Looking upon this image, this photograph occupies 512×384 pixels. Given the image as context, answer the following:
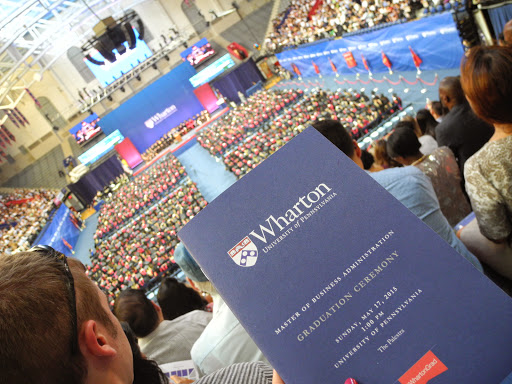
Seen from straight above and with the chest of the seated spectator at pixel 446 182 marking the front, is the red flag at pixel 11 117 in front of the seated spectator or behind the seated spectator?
in front

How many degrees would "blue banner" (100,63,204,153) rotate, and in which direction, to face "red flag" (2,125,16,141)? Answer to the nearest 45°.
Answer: approximately 135° to its right

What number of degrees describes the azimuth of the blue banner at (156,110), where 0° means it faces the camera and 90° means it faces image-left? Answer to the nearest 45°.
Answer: approximately 0°

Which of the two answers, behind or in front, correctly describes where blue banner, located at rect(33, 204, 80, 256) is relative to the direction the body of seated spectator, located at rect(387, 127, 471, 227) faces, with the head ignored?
in front

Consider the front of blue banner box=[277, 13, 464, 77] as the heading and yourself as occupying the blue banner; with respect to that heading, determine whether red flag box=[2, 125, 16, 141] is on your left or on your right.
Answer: on your right

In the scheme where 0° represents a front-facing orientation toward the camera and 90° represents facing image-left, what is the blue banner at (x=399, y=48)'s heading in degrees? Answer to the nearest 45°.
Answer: approximately 45°

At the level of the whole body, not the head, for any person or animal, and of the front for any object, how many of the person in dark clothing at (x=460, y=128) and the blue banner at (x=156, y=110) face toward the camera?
1

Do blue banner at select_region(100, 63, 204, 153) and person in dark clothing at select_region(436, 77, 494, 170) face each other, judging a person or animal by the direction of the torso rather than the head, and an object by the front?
yes

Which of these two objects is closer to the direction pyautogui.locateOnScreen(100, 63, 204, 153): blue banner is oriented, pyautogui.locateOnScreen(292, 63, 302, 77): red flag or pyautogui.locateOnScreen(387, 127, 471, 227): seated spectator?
the seated spectator

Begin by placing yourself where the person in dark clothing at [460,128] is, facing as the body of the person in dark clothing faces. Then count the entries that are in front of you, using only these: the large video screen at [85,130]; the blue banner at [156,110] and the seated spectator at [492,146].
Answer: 2

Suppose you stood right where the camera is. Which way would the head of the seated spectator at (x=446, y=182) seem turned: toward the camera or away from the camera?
away from the camera

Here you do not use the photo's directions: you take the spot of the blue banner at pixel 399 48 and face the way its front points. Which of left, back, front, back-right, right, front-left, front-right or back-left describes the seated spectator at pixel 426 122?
front-left

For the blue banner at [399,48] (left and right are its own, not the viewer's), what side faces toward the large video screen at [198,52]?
right

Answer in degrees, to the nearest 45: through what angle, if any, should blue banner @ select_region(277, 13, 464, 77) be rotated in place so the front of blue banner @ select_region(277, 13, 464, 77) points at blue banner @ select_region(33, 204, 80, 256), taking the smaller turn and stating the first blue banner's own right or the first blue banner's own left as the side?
approximately 45° to the first blue banner's own right

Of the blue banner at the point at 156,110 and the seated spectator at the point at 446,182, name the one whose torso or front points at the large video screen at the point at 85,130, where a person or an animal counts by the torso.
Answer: the seated spectator
